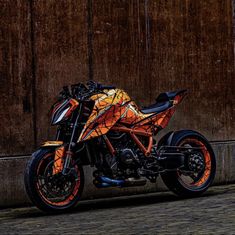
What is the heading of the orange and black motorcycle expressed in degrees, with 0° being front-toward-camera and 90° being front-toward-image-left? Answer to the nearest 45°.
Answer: approximately 45°
